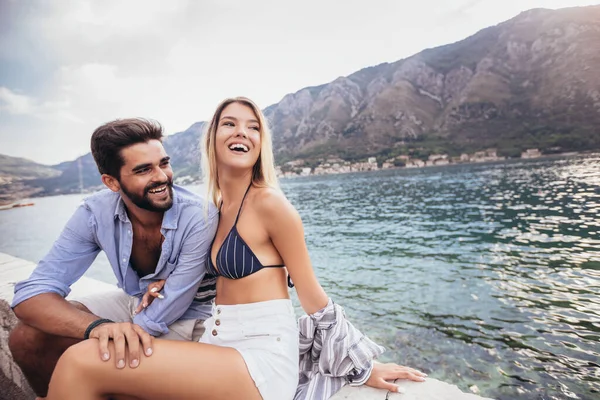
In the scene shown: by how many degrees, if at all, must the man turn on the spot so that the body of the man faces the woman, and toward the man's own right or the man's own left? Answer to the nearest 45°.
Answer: approximately 45° to the man's own left

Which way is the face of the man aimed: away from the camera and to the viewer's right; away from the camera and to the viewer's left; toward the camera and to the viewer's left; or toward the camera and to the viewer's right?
toward the camera and to the viewer's right

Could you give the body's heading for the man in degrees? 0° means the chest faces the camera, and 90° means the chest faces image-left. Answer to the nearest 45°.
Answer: approximately 0°

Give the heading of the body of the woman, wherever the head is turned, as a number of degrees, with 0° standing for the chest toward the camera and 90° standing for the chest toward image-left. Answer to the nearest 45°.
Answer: approximately 45°

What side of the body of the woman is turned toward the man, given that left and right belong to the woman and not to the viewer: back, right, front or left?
right
